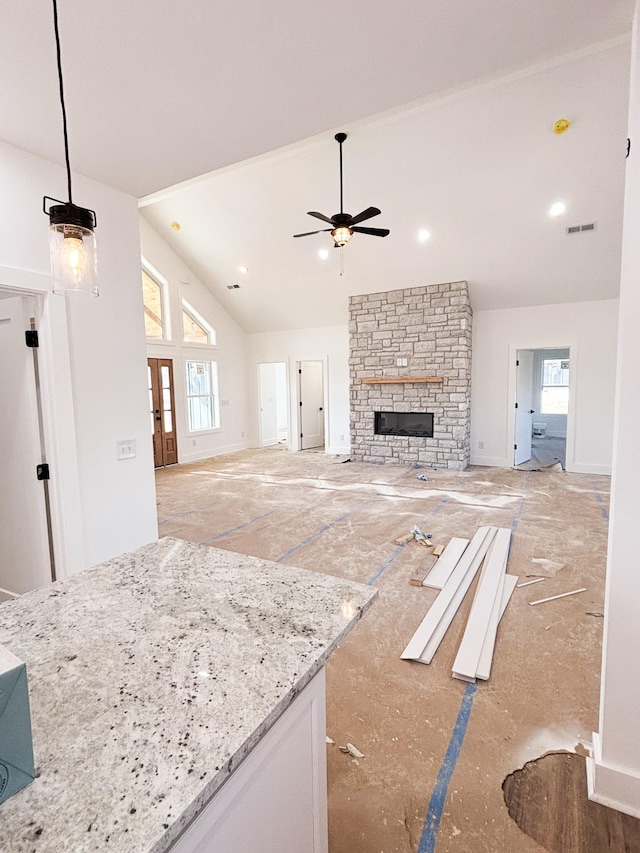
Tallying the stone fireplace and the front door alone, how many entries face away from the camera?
0

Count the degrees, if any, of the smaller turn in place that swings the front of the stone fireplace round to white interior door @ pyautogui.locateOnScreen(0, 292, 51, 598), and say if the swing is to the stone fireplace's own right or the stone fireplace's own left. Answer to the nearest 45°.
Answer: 0° — it already faces it

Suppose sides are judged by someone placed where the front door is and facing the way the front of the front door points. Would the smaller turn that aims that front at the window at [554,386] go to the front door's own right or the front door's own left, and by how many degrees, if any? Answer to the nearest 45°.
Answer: approximately 45° to the front door's own left

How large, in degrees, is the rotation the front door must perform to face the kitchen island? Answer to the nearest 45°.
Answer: approximately 45° to its right

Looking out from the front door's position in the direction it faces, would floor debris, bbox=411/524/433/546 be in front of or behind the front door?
in front

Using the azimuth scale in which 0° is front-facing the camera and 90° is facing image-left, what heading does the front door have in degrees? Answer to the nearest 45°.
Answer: approximately 315°

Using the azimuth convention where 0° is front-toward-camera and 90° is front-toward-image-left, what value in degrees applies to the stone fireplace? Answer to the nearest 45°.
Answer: approximately 45°

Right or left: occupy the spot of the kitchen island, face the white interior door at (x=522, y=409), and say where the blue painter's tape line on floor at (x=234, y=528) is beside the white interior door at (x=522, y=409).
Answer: left

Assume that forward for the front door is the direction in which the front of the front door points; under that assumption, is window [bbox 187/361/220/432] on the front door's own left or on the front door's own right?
on the front door's own left

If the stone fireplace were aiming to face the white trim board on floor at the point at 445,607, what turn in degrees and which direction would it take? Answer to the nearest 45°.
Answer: approximately 45° to its left

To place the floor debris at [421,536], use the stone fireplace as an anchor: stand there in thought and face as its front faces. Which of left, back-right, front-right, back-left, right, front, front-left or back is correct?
front-left

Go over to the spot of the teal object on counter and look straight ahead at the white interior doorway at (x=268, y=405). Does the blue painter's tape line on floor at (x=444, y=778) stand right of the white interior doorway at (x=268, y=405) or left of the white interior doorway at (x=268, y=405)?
right

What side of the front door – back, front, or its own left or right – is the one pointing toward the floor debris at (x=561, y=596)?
front

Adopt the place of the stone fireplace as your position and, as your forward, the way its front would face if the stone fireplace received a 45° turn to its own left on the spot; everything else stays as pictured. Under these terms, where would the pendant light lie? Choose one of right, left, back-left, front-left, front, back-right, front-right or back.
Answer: front

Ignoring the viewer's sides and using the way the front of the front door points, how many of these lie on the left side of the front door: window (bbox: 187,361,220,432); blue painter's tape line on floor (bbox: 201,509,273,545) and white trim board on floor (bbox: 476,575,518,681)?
1
